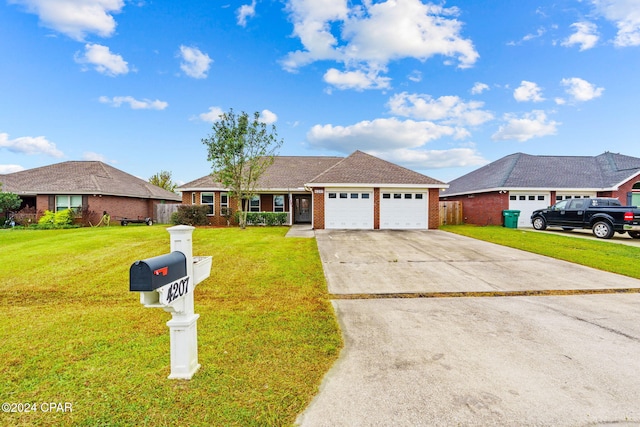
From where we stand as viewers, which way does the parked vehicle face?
facing away from the viewer and to the left of the viewer

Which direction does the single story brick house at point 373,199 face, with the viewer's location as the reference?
facing the viewer

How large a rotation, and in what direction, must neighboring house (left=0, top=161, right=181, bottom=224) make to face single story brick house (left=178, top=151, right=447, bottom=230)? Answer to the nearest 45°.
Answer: approximately 90° to its left

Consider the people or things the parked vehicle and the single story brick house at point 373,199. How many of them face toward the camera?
1

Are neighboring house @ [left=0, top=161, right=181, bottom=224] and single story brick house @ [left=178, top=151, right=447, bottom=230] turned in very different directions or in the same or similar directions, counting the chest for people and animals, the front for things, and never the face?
same or similar directions

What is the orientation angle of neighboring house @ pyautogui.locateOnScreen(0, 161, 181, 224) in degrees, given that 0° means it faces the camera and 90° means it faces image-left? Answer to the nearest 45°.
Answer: approximately 45°

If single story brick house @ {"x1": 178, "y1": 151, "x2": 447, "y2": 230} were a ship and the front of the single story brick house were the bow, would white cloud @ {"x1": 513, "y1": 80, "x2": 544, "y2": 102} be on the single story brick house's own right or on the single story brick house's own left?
on the single story brick house's own left

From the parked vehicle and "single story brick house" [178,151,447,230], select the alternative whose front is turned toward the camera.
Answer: the single story brick house

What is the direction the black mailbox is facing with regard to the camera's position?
facing the viewer and to the left of the viewer

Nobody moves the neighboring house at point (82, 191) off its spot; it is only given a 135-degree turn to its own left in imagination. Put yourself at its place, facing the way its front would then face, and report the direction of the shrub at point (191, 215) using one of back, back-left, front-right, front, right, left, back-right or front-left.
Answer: front-right

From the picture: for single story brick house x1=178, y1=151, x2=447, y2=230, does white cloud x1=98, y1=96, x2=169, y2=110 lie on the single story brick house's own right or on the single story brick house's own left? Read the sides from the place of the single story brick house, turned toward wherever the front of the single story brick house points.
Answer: on the single story brick house's own right
